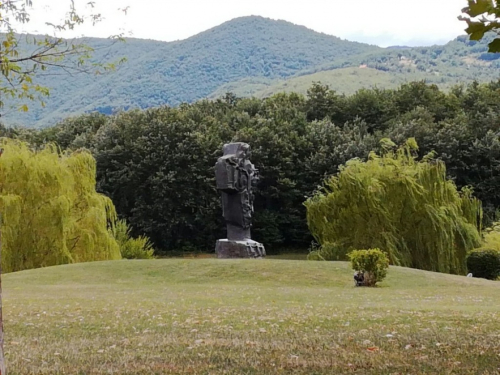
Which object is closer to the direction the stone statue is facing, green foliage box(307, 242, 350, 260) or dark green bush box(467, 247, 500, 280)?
the dark green bush

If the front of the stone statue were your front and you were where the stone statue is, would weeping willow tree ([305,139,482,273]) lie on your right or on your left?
on your left

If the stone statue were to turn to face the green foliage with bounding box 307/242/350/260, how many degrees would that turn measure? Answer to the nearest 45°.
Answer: approximately 90° to its left

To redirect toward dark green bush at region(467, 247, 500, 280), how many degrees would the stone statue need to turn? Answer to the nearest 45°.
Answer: approximately 45° to its left

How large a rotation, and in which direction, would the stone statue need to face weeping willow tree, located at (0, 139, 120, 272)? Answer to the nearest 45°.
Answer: approximately 135° to its right

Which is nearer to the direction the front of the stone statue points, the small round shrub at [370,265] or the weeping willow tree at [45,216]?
the small round shrub

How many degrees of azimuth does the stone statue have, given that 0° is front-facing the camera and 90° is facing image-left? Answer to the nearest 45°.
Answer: approximately 315°
